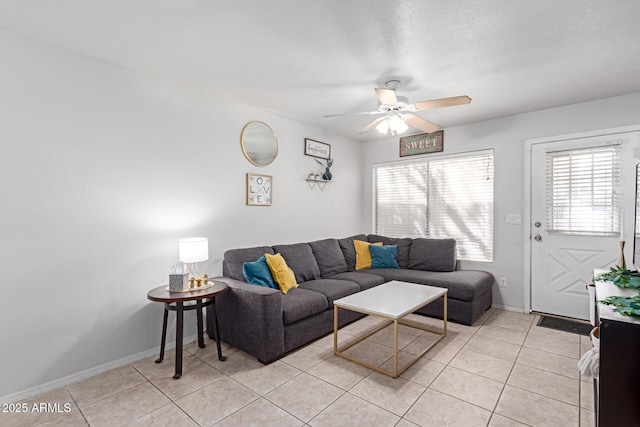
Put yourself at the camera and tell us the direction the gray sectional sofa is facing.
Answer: facing the viewer and to the right of the viewer

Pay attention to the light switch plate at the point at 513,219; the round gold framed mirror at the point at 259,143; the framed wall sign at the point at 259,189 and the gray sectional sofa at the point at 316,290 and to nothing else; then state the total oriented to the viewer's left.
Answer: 0

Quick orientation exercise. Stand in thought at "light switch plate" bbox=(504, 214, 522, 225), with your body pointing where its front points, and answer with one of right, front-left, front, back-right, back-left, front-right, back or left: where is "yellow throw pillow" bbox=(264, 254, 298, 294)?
front-right

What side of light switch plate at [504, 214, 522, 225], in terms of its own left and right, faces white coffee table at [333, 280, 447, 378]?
front

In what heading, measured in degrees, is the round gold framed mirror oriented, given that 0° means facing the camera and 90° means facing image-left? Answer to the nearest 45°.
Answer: approximately 315°

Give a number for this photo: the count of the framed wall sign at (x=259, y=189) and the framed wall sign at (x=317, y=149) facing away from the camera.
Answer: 0

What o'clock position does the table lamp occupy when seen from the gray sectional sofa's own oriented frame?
The table lamp is roughly at 3 o'clock from the gray sectional sofa.

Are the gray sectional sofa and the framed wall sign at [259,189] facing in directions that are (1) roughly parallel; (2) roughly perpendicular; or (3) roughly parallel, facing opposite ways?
roughly parallel

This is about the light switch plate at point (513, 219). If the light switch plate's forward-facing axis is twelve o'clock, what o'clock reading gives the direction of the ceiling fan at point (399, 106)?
The ceiling fan is roughly at 1 o'clock from the light switch plate.

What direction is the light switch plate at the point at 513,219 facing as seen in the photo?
toward the camera

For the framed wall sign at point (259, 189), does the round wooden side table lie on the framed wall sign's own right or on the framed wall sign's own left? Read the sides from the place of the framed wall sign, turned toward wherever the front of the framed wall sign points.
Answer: on the framed wall sign's own right

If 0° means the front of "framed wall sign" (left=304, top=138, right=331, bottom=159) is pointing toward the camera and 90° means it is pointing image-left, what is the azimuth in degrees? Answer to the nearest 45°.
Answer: approximately 315°

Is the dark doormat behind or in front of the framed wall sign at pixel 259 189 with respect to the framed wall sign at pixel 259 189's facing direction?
in front
